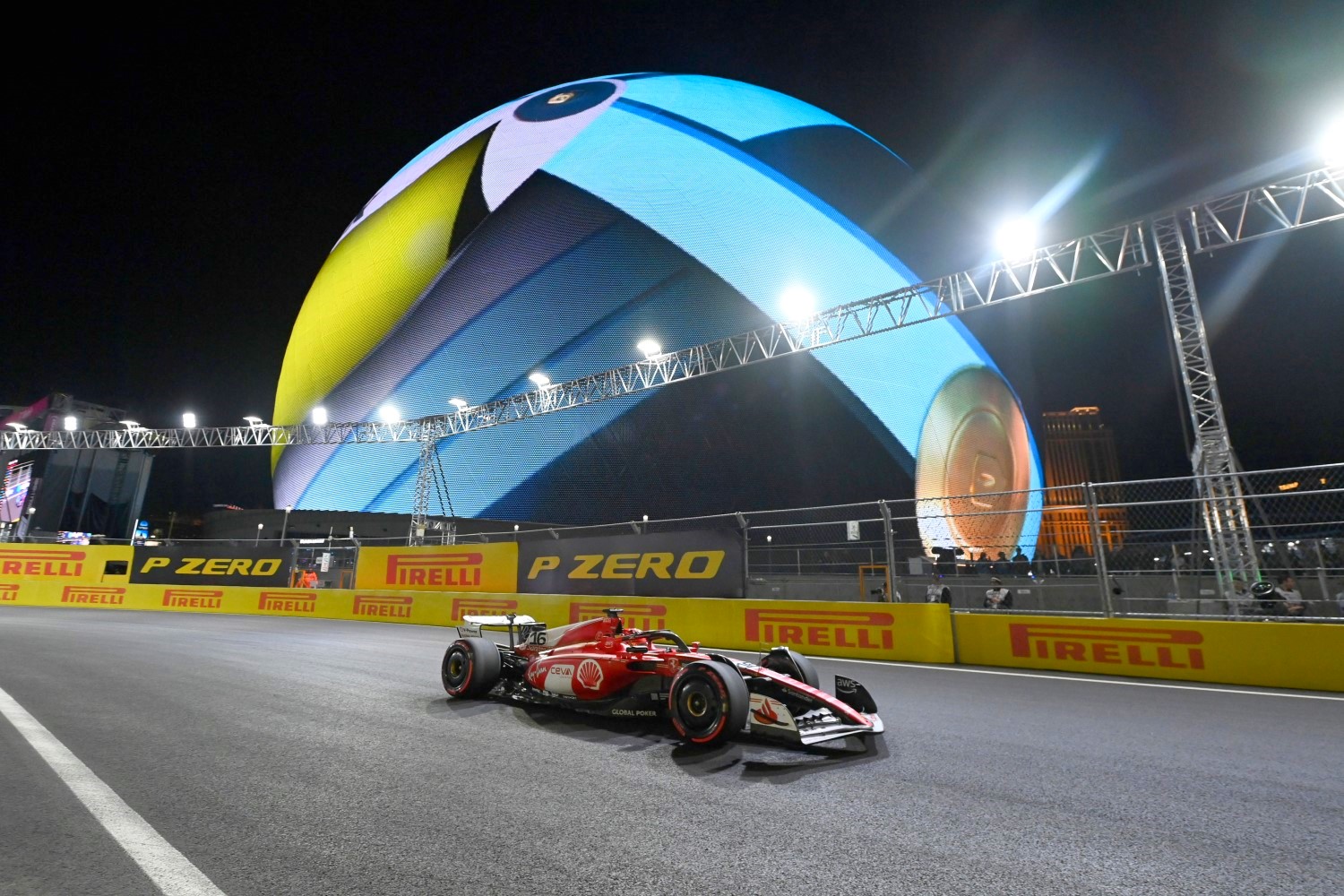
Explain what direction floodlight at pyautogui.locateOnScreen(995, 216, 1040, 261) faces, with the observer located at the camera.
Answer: facing the viewer

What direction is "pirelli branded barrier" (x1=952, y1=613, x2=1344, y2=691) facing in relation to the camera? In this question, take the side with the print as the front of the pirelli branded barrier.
toward the camera

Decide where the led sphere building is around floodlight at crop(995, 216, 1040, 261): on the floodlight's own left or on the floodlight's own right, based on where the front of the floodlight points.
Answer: on the floodlight's own right

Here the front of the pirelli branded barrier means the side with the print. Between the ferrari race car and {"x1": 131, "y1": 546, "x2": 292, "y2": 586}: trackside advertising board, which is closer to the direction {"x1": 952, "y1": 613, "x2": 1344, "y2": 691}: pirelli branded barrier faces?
the ferrari race car

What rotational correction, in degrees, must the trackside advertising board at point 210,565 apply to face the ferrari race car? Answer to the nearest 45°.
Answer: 0° — it already faces it

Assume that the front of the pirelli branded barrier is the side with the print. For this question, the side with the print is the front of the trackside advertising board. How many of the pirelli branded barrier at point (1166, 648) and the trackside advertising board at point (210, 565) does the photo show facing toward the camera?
2

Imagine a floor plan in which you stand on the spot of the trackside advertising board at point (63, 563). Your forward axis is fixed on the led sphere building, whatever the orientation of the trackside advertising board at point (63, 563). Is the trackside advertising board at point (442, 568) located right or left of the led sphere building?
right

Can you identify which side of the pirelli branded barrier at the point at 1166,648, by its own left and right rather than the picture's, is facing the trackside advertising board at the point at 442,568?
right

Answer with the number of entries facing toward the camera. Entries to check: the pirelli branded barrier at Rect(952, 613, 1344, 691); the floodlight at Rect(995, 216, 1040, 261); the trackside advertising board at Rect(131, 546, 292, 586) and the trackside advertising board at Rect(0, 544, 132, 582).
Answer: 4

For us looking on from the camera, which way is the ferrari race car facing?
facing the viewer and to the right of the viewer

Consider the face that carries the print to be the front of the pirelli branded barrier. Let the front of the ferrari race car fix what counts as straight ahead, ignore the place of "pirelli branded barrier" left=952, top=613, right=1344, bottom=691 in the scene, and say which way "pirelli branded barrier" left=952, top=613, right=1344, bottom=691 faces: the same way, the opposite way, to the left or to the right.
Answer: to the right

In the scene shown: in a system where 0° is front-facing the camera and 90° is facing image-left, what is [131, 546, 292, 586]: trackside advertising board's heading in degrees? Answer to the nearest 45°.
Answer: approximately 0°
